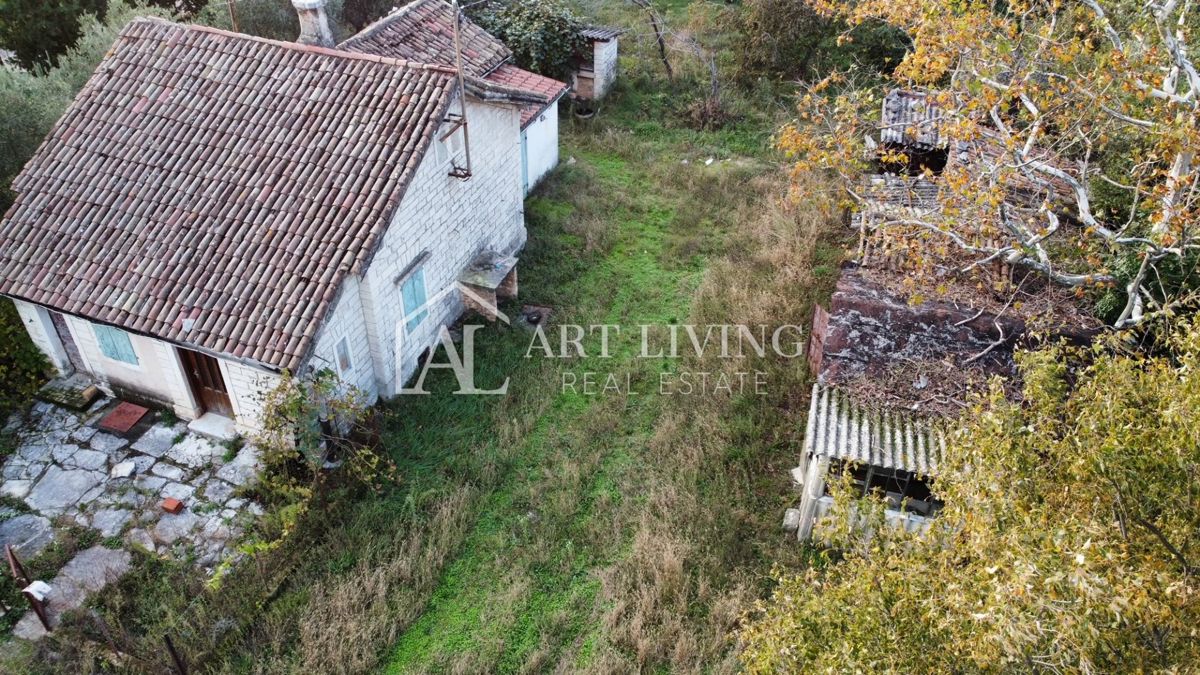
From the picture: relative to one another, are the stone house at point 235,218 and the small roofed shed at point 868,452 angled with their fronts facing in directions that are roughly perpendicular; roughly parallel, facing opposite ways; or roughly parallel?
roughly parallel

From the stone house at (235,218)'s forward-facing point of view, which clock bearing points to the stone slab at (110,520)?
The stone slab is roughly at 12 o'clock from the stone house.

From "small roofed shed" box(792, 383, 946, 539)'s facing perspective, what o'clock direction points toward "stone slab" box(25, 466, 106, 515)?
The stone slab is roughly at 2 o'clock from the small roofed shed.

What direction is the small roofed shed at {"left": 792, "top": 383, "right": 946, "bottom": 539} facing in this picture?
toward the camera

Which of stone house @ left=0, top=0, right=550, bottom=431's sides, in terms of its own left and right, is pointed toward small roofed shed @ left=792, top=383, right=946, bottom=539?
left

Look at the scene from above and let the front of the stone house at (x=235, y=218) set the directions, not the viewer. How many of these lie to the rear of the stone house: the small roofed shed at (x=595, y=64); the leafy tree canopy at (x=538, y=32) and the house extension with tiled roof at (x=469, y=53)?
3

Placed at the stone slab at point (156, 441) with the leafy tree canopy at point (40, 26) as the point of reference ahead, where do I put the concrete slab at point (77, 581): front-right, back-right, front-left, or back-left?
back-left

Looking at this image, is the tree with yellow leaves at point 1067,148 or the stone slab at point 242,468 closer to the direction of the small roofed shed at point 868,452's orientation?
the stone slab

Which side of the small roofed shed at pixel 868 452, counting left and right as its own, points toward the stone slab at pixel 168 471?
right

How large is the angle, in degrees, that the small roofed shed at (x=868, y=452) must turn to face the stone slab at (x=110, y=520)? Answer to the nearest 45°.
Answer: approximately 45° to its right

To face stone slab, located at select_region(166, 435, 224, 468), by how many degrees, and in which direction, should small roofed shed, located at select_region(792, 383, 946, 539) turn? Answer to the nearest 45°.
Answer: approximately 90° to its right

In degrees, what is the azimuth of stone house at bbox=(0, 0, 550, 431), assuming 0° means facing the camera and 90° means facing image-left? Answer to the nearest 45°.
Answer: approximately 45°

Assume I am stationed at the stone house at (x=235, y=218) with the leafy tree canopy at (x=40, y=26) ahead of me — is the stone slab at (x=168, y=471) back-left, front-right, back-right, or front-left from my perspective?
back-left

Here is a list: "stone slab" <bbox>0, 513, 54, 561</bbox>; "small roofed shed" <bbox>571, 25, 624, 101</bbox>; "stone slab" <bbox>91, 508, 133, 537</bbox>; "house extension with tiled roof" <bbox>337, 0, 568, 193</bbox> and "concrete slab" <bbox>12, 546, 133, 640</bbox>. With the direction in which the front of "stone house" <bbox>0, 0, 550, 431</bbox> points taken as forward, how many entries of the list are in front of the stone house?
3

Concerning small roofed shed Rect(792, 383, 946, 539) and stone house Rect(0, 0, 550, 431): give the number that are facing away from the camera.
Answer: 0

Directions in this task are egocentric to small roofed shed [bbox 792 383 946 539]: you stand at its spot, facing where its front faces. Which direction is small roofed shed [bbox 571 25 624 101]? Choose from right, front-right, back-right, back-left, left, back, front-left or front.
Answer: back-right

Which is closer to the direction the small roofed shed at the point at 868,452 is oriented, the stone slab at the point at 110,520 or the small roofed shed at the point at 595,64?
the stone slab

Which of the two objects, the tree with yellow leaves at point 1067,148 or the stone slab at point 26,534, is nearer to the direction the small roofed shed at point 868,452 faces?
the stone slab

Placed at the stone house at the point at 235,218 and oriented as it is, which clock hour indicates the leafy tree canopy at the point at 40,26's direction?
The leafy tree canopy is roughly at 4 o'clock from the stone house.
